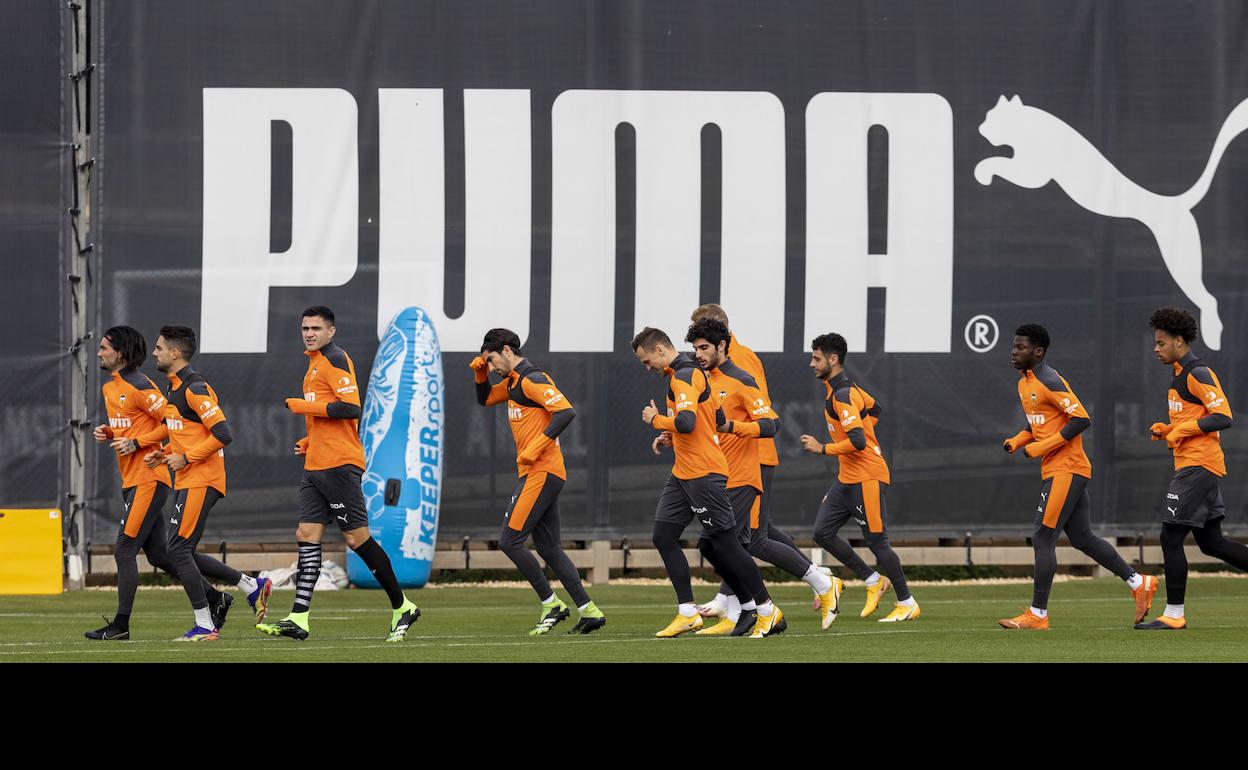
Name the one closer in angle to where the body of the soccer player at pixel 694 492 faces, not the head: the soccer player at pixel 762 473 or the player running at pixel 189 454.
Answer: the player running

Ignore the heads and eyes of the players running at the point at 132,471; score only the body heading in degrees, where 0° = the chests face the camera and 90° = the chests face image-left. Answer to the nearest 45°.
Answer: approximately 90°

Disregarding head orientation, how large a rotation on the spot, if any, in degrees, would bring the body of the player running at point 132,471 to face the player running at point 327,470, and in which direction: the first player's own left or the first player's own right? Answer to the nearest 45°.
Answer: approximately 135° to the first player's own left

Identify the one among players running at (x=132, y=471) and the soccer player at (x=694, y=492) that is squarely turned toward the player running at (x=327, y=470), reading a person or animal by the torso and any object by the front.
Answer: the soccer player

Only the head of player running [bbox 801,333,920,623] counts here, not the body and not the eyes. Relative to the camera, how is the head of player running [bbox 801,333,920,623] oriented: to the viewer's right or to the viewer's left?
to the viewer's left

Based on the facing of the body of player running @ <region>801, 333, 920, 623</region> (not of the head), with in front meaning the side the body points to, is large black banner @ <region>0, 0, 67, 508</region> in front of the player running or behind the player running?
in front

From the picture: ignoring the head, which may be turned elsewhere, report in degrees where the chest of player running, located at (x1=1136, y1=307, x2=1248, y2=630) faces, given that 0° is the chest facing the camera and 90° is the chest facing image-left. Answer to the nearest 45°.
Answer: approximately 90°

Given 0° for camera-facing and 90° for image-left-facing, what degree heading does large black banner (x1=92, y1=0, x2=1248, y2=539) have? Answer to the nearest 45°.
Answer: approximately 0°

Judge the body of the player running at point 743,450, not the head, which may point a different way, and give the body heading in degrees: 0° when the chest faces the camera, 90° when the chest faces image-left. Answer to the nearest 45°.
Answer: approximately 90°

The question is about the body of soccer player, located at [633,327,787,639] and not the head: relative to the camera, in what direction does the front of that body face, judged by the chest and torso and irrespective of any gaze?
to the viewer's left

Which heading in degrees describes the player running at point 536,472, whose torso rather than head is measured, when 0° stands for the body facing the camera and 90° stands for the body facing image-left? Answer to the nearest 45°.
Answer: approximately 90°

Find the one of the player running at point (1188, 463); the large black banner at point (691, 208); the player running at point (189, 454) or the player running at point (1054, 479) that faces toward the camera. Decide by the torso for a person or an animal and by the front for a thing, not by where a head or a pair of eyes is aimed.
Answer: the large black banner

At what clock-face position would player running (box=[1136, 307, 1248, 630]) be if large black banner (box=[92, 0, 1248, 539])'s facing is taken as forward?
The player running is roughly at 11 o'clock from the large black banner.

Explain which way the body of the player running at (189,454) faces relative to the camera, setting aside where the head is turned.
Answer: to the viewer's left

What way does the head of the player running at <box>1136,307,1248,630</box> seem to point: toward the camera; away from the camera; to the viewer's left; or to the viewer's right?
to the viewer's left

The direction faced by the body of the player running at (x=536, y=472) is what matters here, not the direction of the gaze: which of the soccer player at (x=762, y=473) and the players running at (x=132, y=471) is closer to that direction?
the players running

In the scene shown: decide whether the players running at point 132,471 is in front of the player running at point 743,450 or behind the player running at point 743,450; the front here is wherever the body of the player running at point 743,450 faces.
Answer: in front
